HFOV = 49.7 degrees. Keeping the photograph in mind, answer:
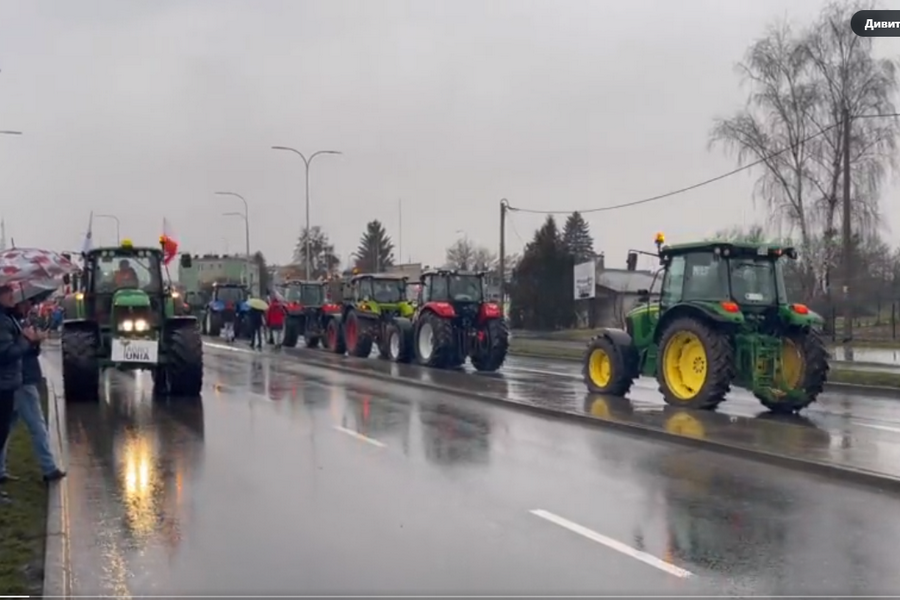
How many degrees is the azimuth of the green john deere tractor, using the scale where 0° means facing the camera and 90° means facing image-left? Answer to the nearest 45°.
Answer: approximately 135°

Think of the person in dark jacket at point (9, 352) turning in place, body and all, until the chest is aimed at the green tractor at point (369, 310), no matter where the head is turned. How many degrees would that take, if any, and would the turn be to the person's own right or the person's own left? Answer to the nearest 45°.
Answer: approximately 45° to the person's own left

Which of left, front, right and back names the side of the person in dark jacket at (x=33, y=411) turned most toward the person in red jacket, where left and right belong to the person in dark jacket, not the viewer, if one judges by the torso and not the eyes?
left

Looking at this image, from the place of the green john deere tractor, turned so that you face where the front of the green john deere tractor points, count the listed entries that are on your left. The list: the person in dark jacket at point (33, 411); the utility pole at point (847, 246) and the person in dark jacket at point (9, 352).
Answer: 2

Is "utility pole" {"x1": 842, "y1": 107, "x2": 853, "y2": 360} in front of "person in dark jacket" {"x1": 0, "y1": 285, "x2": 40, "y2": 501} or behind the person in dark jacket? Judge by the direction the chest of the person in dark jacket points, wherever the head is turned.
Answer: in front

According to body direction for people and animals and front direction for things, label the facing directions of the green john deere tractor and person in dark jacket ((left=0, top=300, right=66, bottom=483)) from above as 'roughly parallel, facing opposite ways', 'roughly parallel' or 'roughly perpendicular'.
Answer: roughly perpendicular

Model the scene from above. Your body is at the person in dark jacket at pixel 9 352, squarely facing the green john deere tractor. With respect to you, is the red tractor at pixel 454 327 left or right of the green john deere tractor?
left

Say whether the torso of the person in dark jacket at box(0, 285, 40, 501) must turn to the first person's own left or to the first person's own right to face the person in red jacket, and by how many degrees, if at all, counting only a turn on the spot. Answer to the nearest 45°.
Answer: approximately 90° to the first person's own left

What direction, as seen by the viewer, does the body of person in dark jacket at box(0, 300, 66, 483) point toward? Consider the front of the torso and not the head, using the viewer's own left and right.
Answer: facing to the right of the viewer

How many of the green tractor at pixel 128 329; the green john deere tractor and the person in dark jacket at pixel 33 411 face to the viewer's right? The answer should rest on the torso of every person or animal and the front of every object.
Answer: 1

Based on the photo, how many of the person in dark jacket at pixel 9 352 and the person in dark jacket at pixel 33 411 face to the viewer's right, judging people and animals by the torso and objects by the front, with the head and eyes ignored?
2

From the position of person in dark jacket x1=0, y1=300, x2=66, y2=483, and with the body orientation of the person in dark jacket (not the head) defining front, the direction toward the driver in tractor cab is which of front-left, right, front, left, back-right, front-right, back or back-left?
left

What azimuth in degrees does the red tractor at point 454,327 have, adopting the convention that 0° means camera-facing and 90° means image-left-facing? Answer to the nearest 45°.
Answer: approximately 135°
